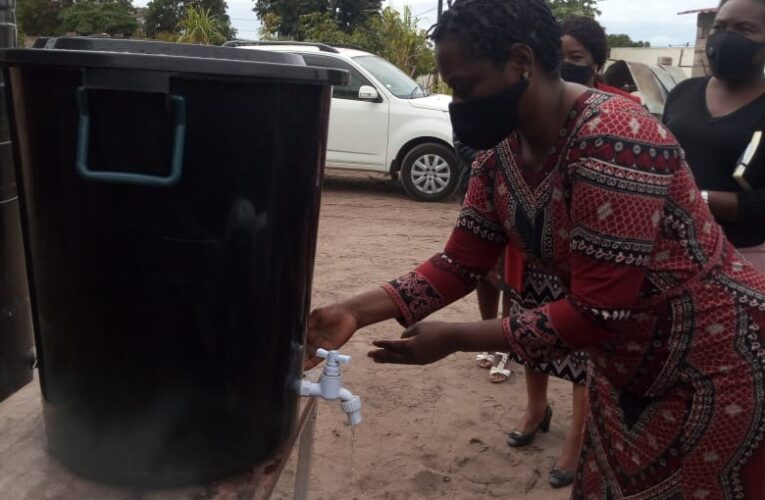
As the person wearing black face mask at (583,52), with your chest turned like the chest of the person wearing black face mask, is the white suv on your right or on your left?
on your right

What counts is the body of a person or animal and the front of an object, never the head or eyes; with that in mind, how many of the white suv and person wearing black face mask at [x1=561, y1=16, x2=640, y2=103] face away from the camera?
0

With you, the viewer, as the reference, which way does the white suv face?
facing the viewer and to the right of the viewer

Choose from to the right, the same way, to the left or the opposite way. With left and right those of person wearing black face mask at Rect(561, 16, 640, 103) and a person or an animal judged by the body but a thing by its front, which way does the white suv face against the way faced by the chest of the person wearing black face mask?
to the left

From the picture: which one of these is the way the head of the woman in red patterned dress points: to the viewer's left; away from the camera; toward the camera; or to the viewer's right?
to the viewer's left

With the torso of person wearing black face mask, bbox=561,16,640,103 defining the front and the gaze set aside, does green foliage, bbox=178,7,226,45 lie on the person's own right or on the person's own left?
on the person's own right

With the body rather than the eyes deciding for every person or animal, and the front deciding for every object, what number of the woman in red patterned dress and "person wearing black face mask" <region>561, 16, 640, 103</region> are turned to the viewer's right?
0

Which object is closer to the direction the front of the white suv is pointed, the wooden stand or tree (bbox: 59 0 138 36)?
the wooden stand

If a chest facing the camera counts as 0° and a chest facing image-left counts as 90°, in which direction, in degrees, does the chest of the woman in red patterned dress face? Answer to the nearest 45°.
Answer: approximately 45°

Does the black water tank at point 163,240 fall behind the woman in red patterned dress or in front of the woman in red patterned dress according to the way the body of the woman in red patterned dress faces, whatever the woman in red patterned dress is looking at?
in front

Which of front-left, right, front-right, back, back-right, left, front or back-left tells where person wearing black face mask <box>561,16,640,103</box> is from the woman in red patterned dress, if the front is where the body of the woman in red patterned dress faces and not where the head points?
back-right

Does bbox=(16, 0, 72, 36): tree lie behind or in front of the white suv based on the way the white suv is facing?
behind
